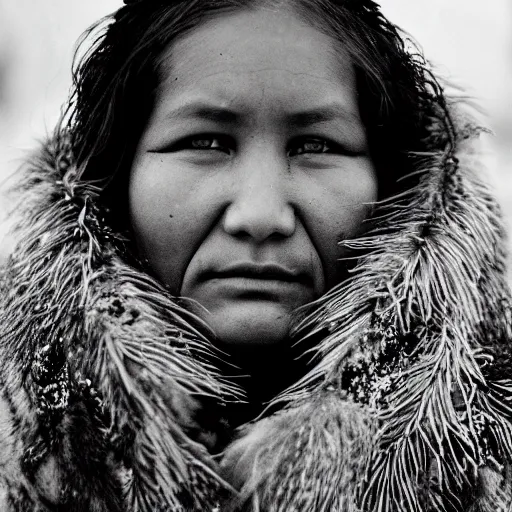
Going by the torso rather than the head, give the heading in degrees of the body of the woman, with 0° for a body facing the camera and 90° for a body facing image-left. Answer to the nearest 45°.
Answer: approximately 0°
